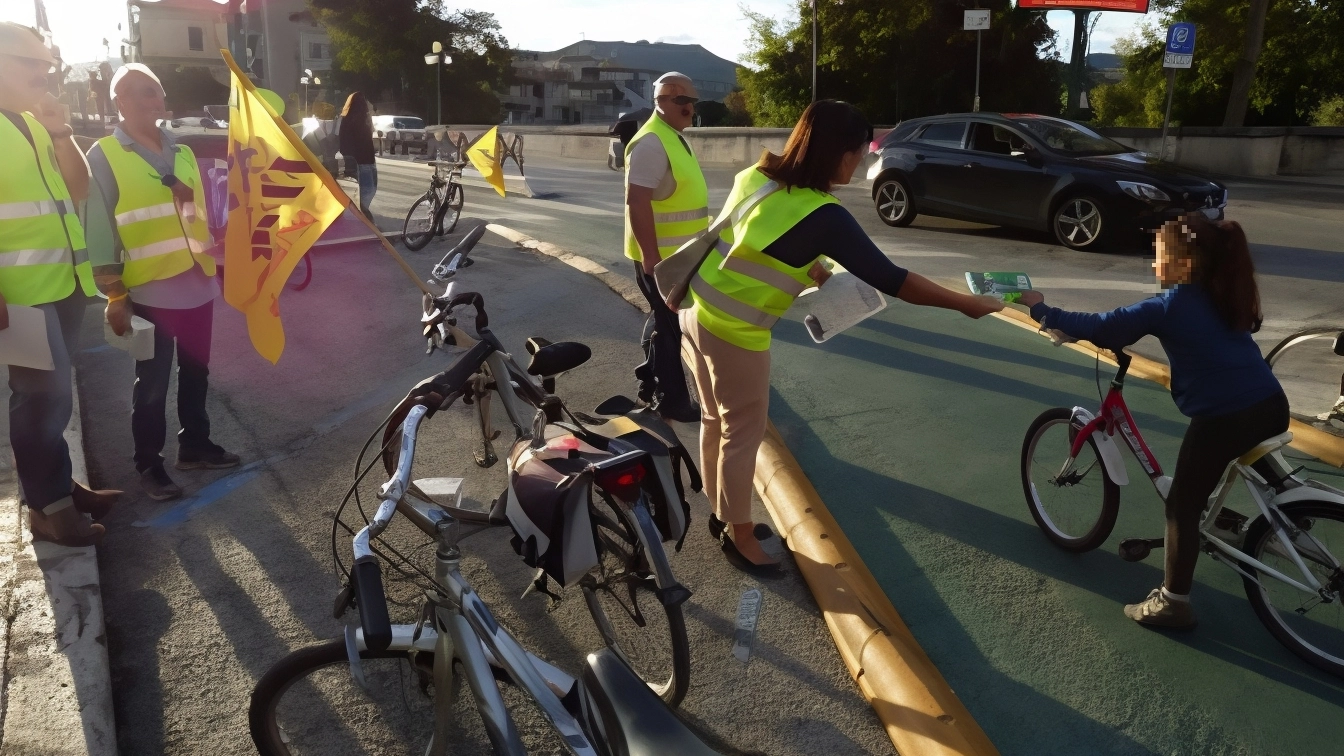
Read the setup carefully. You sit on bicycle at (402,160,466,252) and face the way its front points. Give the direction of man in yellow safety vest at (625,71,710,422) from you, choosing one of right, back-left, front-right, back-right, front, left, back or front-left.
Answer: front-left

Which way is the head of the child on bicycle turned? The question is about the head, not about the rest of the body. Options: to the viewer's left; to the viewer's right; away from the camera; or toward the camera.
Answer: to the viewer's left

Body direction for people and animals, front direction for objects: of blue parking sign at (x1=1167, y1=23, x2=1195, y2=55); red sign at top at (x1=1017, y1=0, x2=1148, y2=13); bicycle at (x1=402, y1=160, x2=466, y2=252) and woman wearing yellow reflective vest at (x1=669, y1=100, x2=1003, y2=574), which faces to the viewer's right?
the woman wearing yellow reflective vest

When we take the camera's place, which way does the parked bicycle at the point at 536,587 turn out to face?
facing away from the viewer and to the left of the viewer

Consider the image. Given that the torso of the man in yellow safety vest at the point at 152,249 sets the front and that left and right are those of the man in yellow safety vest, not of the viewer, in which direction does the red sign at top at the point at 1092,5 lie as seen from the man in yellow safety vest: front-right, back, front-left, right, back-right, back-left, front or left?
left

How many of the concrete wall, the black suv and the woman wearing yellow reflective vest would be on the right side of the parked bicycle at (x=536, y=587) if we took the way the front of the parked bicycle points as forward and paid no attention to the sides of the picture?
3

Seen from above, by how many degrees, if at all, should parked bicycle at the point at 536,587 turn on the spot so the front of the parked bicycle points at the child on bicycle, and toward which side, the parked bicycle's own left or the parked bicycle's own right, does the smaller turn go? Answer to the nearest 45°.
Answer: approximately 135° to the parked bicycle's own right

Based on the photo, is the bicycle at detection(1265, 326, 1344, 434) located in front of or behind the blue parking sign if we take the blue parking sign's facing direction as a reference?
in front

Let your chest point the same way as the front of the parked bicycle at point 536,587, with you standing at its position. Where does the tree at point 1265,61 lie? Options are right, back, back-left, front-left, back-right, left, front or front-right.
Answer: right

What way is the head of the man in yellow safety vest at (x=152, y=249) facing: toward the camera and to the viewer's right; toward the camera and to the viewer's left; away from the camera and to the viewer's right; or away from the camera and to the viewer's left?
toward the camera and to the viewer's right

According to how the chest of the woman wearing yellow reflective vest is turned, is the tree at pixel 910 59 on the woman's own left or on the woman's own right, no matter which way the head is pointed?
on the woman's own left

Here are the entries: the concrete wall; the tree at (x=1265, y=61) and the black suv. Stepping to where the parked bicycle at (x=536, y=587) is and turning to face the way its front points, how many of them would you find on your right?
3

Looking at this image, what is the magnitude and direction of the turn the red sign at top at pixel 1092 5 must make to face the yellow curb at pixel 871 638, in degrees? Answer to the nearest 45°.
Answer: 0° — it already faces it

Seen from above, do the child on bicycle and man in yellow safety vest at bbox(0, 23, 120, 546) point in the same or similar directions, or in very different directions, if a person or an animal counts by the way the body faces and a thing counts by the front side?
very different directions

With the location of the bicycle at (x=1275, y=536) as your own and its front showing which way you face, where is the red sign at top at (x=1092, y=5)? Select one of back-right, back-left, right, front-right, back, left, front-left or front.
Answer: front-right

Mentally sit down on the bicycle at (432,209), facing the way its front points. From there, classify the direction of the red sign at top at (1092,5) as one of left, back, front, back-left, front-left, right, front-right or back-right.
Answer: back

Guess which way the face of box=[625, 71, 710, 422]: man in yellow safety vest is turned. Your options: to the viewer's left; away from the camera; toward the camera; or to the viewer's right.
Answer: to the viewer's right

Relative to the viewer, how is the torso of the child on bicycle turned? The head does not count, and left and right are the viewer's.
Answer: facing to the left of the viewer
